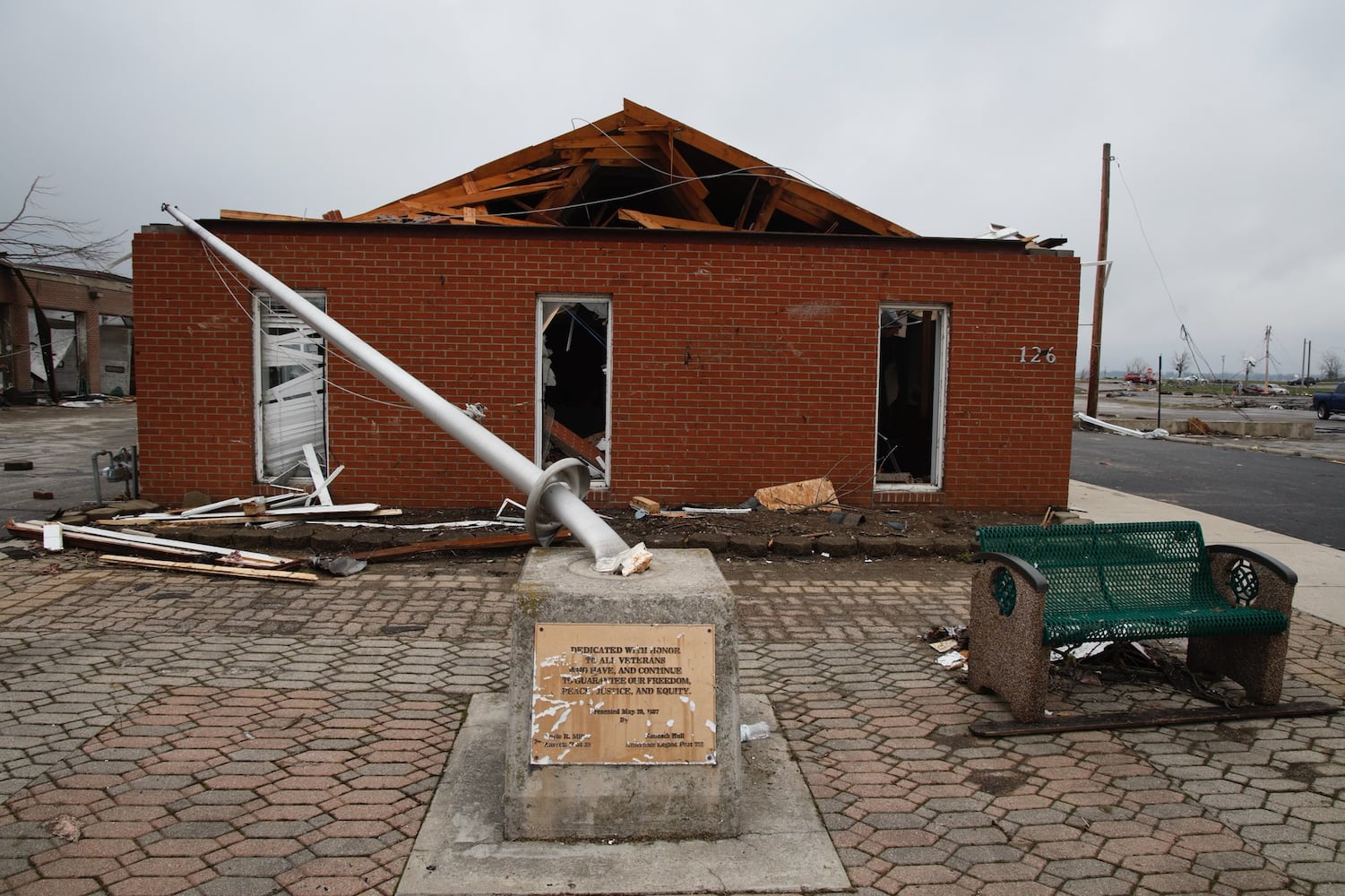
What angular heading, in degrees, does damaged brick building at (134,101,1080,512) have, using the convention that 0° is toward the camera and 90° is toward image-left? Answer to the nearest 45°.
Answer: approximately 0°

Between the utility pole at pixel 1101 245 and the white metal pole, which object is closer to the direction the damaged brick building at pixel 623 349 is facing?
the white metal pole

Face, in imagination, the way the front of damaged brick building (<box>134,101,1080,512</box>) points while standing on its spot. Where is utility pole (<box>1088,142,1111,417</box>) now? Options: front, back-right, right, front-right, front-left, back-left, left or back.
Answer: back-left

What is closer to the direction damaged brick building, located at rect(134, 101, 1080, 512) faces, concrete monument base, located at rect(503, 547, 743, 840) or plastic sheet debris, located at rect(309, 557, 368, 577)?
the concrete monument base

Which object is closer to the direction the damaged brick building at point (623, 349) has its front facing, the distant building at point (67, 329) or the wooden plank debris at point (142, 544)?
the wooden plank debris

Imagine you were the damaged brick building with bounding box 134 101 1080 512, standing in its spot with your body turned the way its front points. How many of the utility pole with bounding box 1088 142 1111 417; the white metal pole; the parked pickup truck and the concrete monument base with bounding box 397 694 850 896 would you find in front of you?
2

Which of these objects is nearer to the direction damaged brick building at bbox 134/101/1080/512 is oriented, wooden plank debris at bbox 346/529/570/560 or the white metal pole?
the white metal pole

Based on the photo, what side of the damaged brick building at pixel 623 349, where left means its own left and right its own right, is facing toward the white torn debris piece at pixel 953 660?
front

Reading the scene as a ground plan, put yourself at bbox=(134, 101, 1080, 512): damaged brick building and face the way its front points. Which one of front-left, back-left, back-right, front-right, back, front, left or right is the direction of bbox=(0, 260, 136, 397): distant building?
back-right

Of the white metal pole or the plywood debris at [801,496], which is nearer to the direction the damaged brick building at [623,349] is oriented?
the white metal pole

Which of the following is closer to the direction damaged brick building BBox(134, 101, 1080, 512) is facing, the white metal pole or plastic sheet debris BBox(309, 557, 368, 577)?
the white metal pole

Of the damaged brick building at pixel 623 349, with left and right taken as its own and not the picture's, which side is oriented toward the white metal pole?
front

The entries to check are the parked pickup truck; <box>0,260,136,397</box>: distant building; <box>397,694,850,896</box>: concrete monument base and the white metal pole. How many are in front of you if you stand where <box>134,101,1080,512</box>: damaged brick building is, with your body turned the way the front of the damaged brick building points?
2

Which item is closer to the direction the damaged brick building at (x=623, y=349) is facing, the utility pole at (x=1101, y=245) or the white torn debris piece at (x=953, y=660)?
the white torn debris piece
